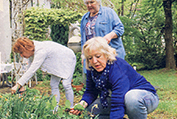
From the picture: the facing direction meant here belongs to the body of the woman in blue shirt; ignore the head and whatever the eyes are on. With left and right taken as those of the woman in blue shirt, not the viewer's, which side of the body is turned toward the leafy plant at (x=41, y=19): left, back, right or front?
right

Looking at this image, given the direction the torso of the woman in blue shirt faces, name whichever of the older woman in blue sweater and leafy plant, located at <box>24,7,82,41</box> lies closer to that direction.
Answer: the older woman in blue sweater

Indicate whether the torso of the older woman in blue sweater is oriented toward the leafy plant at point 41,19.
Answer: no

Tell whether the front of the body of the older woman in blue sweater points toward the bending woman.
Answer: no

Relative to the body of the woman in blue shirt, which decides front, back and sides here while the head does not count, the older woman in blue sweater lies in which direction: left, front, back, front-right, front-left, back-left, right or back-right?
front-left

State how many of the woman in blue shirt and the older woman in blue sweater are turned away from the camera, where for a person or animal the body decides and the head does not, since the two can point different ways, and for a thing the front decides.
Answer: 0

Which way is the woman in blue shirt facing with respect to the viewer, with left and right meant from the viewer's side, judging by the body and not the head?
facing the viewer and to the left of the viewer

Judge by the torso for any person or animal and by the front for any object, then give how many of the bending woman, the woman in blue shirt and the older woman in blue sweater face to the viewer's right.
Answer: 0

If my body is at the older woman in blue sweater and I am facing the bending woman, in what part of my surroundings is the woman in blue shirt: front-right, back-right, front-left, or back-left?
front-right

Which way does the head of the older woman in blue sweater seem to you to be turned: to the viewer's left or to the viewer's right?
to the viewer's left

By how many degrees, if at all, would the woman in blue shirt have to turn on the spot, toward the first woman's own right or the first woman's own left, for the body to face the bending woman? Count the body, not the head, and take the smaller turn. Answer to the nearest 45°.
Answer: approximately 45° to the first woman's own right

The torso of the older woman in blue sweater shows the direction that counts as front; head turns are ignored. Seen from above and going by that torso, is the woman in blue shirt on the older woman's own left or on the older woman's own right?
on the older woman's own right

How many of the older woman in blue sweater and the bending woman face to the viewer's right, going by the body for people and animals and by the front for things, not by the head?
0

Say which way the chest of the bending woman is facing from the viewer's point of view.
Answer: to the viewer's left

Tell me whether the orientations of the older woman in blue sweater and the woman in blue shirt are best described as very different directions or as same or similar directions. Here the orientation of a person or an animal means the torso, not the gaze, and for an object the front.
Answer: same or similar directions

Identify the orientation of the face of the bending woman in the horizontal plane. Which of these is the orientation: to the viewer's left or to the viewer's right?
to the viewer's left

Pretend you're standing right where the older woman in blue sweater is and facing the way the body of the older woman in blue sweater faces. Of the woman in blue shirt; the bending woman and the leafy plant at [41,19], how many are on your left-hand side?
0
